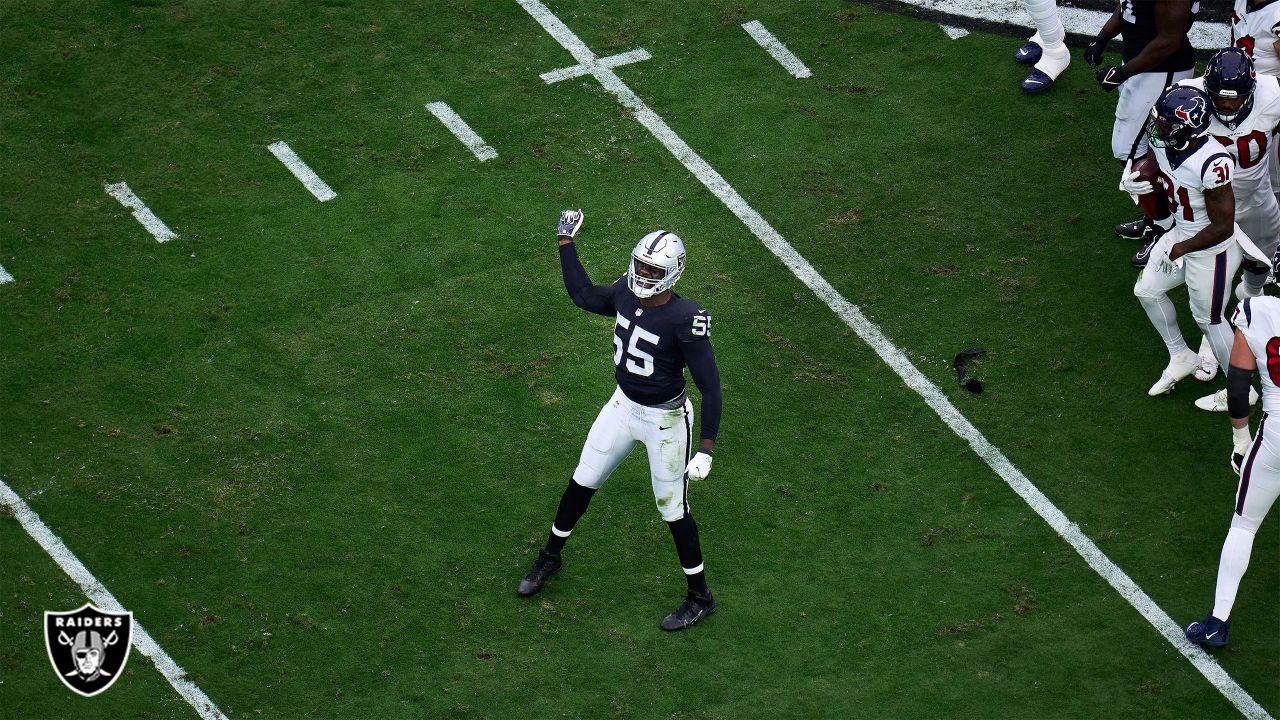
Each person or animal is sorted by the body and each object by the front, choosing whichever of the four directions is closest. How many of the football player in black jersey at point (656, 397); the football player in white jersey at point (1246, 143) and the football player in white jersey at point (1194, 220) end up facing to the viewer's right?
0

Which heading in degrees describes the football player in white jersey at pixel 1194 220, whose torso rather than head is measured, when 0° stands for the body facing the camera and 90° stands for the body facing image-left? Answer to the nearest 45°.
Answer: approximately 45°

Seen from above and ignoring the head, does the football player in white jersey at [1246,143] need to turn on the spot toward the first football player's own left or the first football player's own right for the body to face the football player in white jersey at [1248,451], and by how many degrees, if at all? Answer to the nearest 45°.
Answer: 0° — they already face them

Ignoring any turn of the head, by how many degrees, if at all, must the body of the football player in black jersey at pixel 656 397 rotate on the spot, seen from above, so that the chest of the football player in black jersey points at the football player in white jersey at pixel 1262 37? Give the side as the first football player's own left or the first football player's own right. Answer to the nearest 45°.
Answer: approximately 180°

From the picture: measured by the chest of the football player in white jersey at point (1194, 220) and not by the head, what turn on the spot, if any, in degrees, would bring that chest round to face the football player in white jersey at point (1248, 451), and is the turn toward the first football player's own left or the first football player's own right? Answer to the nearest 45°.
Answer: approximately 90° to the first football player's own left

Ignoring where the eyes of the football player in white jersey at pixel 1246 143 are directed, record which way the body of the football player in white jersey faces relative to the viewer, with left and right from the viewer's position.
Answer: facing the viewer

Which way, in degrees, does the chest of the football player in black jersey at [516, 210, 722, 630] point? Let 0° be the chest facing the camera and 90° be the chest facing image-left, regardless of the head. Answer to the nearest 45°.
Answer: approximately 45°

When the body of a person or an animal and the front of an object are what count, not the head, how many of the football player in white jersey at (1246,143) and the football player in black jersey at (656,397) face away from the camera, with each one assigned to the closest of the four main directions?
0

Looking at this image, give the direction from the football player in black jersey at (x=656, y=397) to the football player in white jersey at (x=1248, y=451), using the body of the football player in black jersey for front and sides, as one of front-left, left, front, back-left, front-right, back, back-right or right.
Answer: back-left

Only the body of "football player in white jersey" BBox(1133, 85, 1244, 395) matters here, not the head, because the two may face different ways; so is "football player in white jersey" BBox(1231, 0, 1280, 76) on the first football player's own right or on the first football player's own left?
on the first football player's own right

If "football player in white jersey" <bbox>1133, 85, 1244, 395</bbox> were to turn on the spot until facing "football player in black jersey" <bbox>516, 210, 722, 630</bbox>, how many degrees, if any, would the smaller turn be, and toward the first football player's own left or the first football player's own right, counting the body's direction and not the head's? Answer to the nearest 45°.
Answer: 0° — they already face them

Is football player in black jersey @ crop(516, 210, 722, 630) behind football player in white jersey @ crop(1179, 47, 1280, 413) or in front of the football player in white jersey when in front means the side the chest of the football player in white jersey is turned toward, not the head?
in front
